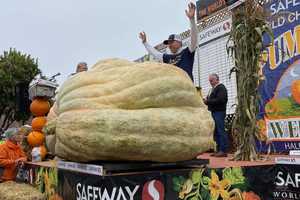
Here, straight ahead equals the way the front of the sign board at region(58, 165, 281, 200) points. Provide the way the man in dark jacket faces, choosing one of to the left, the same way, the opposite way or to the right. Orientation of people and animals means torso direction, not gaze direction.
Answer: to the right

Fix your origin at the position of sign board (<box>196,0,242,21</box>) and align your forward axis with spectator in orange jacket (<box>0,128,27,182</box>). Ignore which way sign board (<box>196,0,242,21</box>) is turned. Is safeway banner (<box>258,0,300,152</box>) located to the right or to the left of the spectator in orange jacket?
left

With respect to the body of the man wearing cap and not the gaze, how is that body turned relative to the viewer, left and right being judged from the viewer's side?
facing the viewer and to the left of the viewer

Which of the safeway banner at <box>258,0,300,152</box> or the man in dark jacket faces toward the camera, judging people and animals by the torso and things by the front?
the safeway banner

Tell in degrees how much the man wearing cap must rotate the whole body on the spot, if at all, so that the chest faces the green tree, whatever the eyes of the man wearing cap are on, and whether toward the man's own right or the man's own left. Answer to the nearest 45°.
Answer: approximately 90° to the man's own right

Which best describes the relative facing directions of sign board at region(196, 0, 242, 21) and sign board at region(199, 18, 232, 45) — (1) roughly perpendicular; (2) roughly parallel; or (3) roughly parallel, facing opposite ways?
roughly parallel

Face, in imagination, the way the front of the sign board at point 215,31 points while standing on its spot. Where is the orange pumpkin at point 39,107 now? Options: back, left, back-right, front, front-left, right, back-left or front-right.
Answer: front

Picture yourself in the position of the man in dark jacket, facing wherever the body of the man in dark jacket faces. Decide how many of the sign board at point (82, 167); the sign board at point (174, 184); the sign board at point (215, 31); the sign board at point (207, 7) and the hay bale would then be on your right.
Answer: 2

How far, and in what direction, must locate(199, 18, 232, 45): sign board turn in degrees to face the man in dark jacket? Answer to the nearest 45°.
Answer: approximately 45° to its left

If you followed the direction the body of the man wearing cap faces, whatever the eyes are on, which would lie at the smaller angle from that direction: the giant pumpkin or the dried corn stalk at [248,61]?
the giant pumpkin

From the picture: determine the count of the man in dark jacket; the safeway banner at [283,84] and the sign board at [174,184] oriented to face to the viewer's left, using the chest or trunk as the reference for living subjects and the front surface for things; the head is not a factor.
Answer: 1

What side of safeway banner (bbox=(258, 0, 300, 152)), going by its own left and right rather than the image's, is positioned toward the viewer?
front

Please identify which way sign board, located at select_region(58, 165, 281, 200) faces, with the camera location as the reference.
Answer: facing the viewer

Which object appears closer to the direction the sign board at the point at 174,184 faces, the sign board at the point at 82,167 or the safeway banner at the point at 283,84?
the sign board

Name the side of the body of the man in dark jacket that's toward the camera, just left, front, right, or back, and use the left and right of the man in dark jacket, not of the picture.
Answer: left

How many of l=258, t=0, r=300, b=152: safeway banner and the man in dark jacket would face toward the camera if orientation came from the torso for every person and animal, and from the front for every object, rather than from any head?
1
